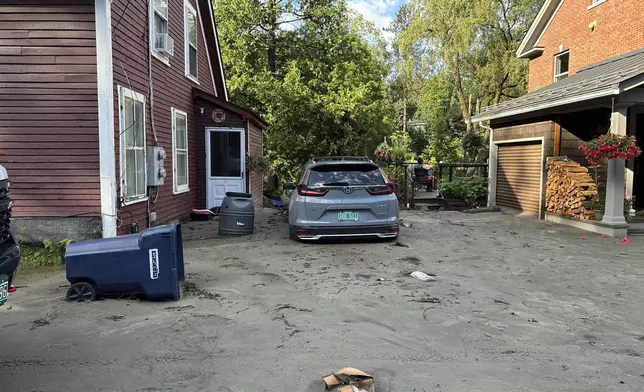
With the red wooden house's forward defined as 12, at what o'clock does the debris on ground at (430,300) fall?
The debris on ground is roughly at 12 o'clock from the red wooden house.

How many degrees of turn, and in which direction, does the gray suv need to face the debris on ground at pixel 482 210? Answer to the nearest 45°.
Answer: approximately 45° to its right

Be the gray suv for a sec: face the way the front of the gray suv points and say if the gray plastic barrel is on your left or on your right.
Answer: on your left

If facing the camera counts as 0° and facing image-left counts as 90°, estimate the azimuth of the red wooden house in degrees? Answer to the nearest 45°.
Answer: approximately 315°

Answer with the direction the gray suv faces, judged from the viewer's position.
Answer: facing away from the viewer

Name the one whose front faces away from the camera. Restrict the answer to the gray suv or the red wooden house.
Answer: the gray suv

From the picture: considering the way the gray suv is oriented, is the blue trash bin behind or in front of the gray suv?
behind

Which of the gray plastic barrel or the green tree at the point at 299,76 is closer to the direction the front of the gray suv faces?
the green tree

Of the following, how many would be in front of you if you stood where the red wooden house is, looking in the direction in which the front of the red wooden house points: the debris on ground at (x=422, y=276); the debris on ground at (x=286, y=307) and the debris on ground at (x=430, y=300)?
3

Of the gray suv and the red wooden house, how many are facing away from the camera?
1

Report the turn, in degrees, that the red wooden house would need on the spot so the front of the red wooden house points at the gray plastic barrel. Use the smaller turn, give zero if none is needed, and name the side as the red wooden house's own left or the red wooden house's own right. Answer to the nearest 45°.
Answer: approximately 45° to the red wooden house's own left

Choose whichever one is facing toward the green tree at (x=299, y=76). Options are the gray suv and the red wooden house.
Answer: the gray suv

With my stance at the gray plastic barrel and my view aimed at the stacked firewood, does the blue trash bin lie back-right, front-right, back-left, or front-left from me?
back-right

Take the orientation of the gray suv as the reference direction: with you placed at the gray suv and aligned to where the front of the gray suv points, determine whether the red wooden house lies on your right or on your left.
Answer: on your left
